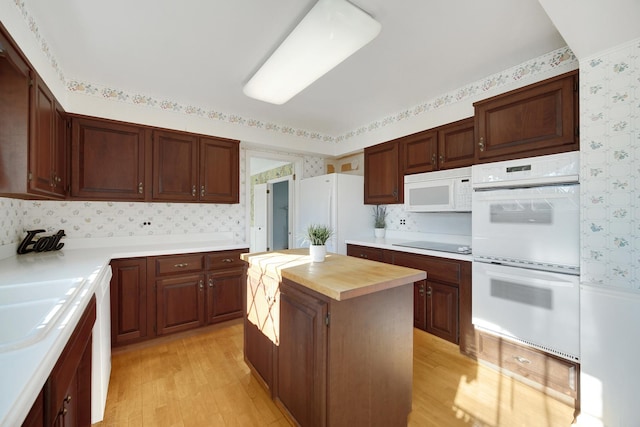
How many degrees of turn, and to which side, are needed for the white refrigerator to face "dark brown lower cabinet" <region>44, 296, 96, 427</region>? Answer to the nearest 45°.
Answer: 0° — it already faces it

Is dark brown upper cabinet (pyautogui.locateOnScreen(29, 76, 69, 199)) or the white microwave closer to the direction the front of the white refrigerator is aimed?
the dark brown upper cabinet

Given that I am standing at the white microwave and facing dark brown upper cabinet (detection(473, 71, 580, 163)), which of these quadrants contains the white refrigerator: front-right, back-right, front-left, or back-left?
back-right

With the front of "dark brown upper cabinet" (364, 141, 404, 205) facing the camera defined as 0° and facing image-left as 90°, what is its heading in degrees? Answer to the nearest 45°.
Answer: approximately 45°

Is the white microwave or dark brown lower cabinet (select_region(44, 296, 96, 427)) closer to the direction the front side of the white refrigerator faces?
the dark brown lower cabinet

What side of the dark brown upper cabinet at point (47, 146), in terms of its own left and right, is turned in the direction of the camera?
right

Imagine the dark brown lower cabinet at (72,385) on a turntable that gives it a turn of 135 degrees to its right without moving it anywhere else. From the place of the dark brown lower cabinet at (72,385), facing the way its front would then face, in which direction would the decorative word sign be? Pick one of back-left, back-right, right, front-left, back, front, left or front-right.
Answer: back-right

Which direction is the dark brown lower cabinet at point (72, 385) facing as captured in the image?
to the viewer's right

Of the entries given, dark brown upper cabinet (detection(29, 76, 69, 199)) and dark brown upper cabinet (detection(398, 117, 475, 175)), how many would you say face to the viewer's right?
1

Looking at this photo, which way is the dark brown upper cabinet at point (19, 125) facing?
to the viewer's right

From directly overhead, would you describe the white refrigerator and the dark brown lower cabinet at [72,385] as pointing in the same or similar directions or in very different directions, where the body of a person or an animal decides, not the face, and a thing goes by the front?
very different directions
